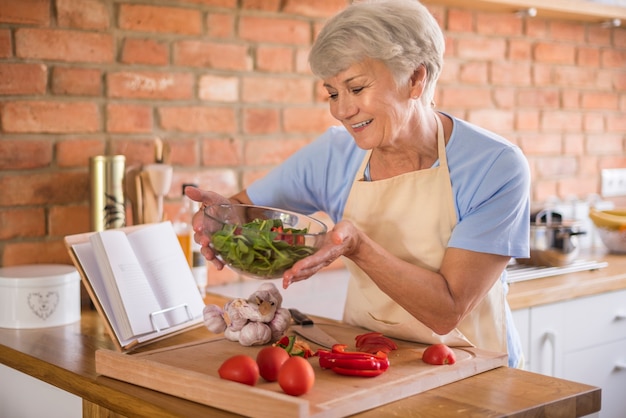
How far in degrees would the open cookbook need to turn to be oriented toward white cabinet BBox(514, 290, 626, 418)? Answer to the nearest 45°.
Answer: approximately 45° to its left

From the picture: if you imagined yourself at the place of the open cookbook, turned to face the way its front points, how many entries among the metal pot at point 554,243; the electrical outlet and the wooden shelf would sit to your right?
0

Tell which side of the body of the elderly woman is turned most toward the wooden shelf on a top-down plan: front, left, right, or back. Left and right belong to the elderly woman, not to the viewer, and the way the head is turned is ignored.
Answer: back

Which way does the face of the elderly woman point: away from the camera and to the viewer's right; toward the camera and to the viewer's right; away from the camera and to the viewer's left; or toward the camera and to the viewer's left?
toward the camera and to the viewer's left

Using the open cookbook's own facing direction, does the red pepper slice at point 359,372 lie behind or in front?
in front

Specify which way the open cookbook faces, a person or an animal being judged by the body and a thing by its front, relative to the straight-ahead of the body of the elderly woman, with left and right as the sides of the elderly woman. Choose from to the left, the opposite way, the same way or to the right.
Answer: to the left

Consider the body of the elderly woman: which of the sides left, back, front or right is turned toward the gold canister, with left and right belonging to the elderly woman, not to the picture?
right

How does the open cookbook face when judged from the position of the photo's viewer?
facing the viewer and to the right of the viewer

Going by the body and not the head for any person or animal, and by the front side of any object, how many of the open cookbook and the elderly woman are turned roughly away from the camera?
0

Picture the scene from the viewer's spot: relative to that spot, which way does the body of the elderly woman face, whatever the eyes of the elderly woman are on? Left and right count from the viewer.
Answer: facing the viewer and to the left of the viewer
